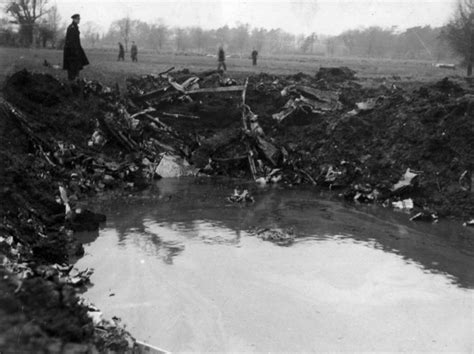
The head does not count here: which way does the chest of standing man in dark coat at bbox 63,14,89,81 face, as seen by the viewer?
to the viewer's right

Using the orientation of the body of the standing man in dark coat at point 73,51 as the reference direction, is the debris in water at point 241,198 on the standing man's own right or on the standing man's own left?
on the standing man's own right

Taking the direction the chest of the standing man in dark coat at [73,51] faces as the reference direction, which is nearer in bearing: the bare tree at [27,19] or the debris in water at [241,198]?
the debris in water
